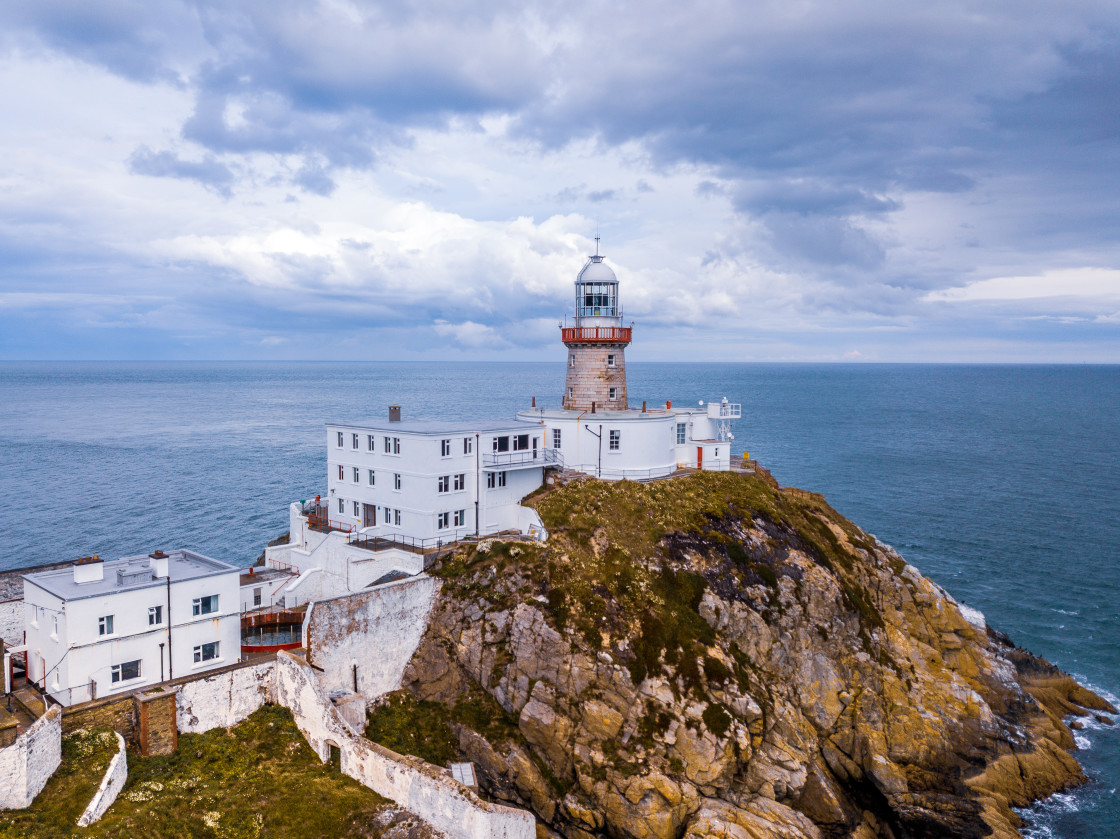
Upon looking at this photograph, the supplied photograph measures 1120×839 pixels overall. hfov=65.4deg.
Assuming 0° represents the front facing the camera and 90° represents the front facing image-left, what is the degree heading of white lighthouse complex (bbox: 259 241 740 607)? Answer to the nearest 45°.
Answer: approximately 45°

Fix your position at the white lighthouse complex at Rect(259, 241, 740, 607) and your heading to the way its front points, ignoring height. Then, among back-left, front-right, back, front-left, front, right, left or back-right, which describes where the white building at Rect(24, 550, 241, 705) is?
front

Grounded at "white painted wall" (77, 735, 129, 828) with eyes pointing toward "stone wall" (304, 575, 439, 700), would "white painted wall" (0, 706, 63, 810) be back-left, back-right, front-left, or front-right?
back-left

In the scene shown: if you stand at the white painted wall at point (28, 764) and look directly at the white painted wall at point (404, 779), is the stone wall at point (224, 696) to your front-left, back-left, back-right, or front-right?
front-left

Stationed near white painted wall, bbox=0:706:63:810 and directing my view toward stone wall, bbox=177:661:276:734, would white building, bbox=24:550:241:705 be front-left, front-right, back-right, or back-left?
front-left

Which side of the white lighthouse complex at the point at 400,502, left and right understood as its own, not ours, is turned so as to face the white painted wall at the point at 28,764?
front

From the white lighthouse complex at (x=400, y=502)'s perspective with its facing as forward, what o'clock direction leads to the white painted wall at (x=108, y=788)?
The white painted wall is roughly at 11 o'clock from the white lighthouse complex.

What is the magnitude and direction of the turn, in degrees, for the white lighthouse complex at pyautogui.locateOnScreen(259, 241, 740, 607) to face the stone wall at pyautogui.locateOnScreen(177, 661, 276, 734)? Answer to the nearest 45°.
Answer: approximately 45° to its left

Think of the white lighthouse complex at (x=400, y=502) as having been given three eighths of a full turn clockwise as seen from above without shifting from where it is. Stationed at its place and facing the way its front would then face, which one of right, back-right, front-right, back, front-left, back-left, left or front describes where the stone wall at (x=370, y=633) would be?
back
